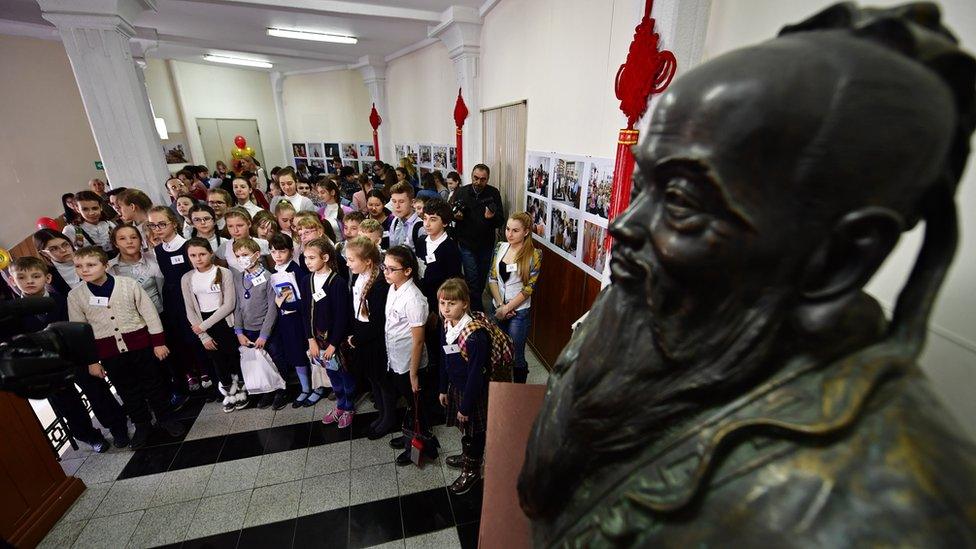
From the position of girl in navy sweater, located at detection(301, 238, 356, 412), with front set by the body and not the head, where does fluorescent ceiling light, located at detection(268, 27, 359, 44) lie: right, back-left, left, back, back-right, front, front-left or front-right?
back-right

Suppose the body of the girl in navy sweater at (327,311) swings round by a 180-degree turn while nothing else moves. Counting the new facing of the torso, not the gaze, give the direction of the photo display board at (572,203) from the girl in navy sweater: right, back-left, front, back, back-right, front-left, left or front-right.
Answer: front-right

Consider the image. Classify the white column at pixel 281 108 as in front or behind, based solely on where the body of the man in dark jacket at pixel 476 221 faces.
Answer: behind

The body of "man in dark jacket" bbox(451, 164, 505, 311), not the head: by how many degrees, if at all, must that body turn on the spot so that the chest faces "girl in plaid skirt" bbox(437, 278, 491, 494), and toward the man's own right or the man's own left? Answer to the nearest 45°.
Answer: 0° — they already face them

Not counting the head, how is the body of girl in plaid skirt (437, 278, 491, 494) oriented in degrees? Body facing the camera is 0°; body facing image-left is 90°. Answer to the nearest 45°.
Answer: approximately 45°

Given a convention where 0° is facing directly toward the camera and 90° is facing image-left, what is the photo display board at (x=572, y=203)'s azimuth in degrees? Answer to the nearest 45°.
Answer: approximately 45°

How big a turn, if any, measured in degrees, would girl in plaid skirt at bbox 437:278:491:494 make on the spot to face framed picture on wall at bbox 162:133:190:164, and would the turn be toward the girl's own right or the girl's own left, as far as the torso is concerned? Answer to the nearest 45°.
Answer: approximately 90° to the girl's own right

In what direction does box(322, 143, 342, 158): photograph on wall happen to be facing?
toward the camera

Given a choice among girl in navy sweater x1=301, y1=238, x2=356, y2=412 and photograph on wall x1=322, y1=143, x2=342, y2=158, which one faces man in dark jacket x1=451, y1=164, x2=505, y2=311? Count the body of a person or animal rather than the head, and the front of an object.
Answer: the photograph on wall

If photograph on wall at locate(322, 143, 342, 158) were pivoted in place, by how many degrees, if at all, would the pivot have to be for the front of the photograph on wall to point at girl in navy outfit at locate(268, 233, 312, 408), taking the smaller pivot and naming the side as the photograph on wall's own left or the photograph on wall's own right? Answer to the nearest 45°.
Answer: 0° — it already faces them

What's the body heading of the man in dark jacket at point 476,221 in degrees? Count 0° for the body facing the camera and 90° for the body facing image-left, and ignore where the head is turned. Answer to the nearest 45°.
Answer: approximately 0°

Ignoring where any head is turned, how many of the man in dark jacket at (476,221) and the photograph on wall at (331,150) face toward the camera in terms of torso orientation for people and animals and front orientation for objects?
2

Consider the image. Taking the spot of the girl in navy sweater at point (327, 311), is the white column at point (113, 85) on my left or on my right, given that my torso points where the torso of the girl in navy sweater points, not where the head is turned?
on my right

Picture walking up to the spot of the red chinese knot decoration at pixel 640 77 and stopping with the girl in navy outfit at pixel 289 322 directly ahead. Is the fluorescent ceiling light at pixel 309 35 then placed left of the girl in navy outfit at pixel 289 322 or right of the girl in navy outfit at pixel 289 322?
right
